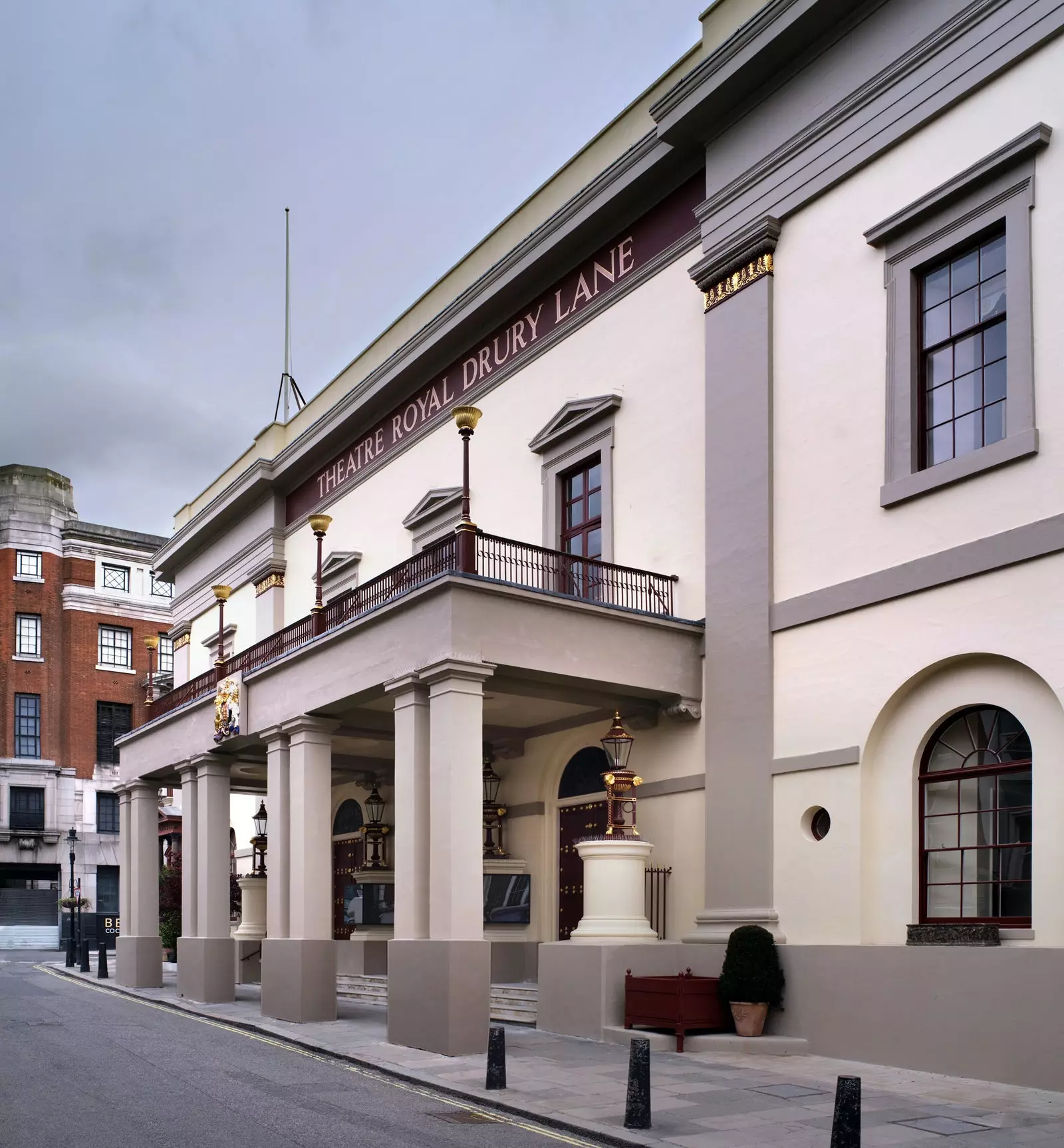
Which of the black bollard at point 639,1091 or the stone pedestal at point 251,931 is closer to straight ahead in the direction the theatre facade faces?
the black bollard

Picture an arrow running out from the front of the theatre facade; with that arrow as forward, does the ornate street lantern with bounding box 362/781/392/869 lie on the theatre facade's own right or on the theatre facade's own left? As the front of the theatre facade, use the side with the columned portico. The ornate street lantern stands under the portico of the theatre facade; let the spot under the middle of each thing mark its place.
on the theatre facade's own right

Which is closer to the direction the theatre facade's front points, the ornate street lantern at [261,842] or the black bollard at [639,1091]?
the black bollard

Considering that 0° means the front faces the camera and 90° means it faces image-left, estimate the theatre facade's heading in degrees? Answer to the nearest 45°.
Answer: approximately 45°

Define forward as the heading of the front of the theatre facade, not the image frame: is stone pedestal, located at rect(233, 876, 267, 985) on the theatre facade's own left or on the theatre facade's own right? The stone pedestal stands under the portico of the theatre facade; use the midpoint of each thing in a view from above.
on the theatre facade's own right

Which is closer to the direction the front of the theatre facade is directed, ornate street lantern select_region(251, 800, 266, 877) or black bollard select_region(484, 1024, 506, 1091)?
the black bollard
